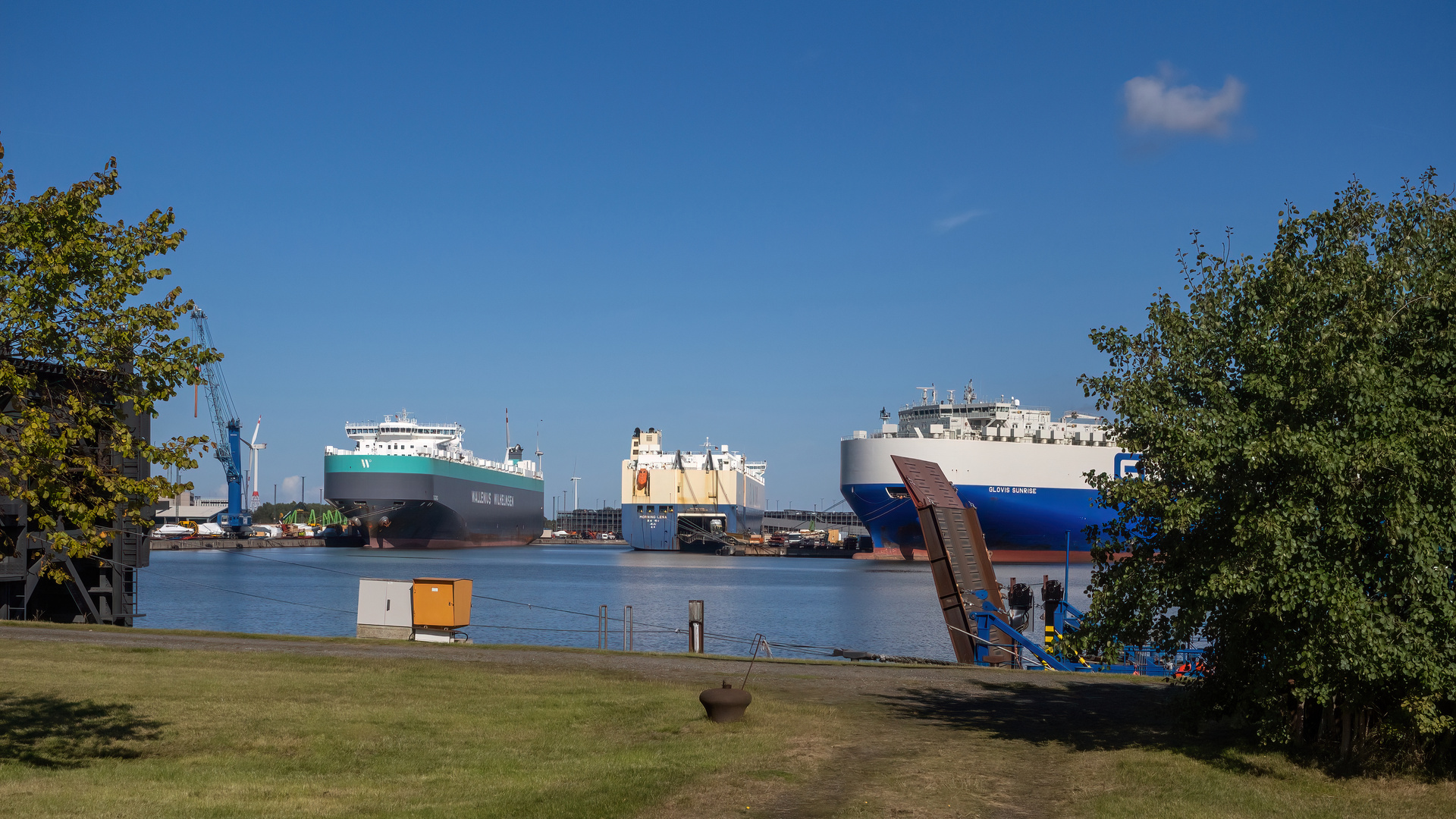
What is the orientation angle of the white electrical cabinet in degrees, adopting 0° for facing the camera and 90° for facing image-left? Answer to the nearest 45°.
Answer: approximately 0°

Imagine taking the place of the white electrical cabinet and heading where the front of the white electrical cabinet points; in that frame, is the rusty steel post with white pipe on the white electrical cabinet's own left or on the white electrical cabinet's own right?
on the white electrical cabinet's own left

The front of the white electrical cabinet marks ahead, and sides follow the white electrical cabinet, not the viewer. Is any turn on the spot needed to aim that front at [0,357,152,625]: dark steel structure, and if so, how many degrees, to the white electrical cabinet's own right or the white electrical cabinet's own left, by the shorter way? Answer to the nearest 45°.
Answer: approximately 135° to the white electrical cabinet's own right

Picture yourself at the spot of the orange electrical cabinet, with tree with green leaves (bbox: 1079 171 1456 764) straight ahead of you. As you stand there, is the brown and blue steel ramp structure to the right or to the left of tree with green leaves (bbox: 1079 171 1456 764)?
left

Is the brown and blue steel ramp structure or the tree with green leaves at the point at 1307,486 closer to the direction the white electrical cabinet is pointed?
the tree with green leaves

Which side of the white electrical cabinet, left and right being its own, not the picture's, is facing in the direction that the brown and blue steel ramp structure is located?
left
